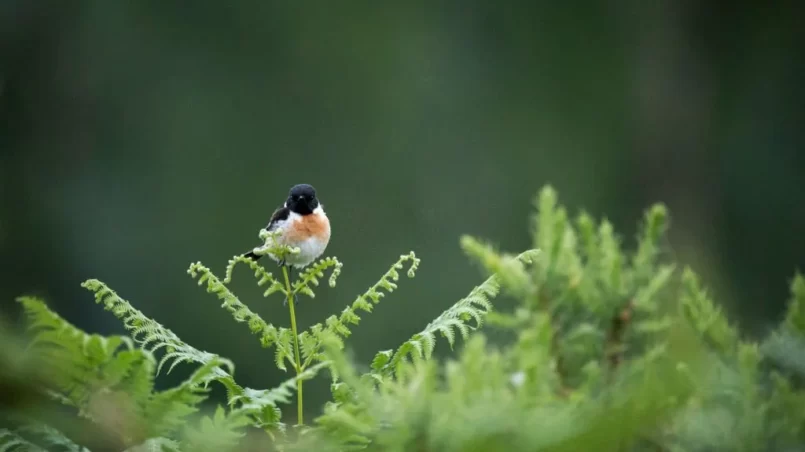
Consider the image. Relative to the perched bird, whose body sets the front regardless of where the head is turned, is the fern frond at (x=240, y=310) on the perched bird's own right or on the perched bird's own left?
on the perched bird's own right

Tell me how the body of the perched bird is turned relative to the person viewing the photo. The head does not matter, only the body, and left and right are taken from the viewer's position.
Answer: facing the viewer and to the right of the viewer

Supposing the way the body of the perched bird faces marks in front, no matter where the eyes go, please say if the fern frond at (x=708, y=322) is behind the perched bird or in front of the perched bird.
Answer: in front

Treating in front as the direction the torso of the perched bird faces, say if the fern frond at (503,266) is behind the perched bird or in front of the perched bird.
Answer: in front

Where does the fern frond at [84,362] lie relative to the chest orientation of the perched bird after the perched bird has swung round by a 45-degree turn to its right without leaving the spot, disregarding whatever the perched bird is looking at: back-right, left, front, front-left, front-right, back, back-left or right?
front
